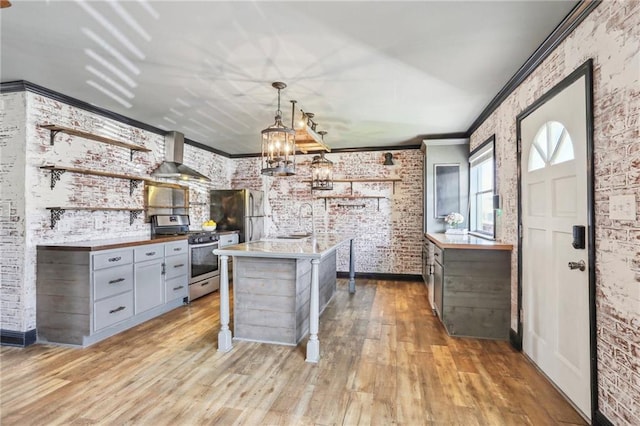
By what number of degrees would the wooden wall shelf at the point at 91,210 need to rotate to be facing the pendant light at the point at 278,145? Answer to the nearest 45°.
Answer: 0° — it already faces it

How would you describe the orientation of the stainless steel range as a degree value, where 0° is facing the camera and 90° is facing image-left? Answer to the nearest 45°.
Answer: approximately 315°

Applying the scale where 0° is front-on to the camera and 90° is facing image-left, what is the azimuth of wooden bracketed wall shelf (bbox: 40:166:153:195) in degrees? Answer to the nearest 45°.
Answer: approximately 315°

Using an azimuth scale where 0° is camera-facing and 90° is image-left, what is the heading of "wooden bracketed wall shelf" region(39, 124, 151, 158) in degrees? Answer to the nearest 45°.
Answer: approximately 315°

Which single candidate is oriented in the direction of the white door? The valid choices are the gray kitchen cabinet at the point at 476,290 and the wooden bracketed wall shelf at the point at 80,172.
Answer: the wooden bracketed wall shelf

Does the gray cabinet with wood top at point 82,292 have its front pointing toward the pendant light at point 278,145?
yes

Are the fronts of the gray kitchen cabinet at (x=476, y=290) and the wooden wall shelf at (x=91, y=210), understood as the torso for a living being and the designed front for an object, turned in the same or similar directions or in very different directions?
very different directions

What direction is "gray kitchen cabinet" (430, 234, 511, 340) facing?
to the viewer's left

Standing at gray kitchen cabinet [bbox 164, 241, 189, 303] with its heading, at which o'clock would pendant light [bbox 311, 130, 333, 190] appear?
The pendant light is roughly at 11 o'clock from the gray kitchen cabinet.
